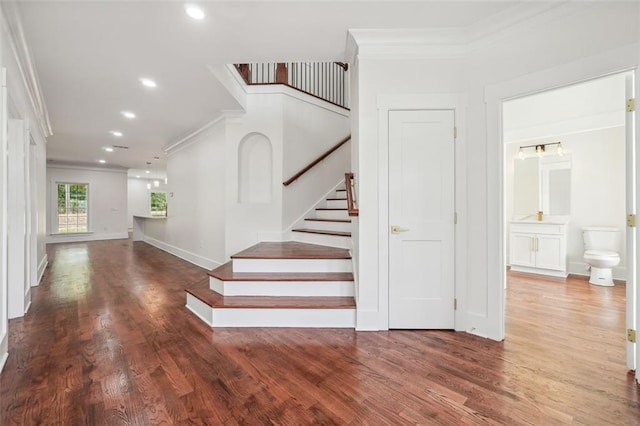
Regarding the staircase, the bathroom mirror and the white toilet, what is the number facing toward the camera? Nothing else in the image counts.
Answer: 3

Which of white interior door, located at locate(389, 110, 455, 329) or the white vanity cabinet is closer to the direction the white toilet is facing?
the white interior door

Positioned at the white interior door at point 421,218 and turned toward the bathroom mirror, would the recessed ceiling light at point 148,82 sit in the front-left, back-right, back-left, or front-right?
back-left

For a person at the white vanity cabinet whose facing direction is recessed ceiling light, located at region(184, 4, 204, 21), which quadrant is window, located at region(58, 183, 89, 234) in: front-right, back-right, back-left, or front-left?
front-right

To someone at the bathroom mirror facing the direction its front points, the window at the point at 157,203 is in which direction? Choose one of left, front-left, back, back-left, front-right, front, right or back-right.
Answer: right

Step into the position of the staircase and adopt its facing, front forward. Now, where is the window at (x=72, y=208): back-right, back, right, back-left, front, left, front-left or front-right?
back-right

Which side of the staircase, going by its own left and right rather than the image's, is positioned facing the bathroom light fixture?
left

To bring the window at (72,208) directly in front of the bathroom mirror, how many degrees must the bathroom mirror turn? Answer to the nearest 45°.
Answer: approximately 90° to its right

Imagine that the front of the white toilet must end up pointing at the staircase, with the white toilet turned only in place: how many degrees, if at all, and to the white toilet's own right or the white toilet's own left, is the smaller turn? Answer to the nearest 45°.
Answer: approximately 45° to the white toilet's own right

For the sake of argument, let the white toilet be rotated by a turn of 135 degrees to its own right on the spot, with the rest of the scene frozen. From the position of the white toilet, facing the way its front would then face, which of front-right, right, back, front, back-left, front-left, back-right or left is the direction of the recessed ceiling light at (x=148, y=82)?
left

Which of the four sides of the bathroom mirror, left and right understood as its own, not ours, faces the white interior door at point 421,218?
front

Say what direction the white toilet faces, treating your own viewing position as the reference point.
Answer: facing the viewer

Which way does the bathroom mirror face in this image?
toward the camera

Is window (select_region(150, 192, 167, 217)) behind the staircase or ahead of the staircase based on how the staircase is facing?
behind
